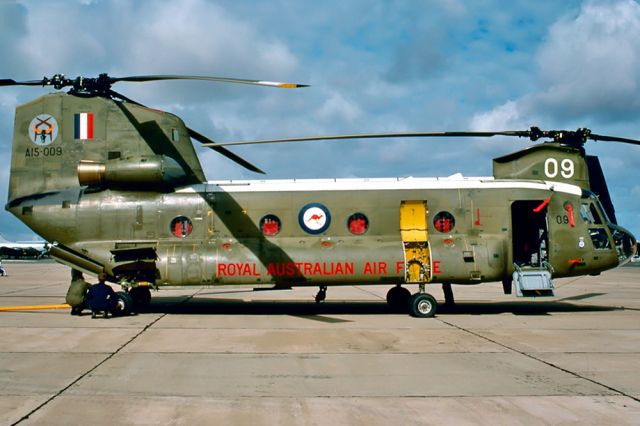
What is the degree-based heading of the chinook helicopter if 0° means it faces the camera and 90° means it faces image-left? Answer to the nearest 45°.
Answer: approximately 270°
